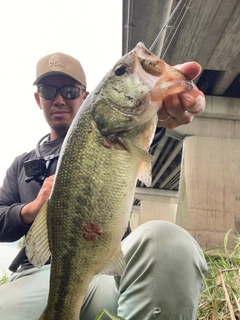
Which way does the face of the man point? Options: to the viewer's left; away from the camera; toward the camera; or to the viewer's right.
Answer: toward the camera

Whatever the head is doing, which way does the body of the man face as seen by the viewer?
toward the camera

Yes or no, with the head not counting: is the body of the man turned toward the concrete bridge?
no
